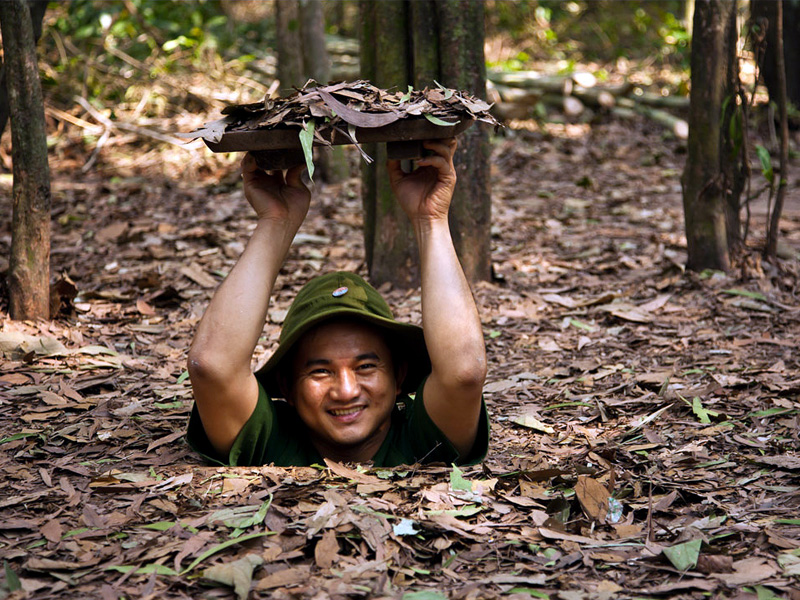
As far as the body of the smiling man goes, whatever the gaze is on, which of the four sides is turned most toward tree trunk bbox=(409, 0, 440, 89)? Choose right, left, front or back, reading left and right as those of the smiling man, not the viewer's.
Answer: back

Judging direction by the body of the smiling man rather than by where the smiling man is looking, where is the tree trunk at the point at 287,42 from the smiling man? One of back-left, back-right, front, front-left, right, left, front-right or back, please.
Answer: back

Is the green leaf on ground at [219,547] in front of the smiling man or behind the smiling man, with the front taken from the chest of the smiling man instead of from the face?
in front

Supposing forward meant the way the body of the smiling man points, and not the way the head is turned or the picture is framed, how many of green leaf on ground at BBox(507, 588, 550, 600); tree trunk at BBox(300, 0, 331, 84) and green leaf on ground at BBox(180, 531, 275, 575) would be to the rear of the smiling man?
1

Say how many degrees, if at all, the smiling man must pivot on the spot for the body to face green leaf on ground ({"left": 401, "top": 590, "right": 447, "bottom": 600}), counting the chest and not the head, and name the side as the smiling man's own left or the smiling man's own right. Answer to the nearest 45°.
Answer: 0° — they already face it

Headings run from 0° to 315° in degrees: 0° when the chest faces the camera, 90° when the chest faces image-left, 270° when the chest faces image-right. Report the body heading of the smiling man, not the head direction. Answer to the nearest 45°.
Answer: approximately 0°

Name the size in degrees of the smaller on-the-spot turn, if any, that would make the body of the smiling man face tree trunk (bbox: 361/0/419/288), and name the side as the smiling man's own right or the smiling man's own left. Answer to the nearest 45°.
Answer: approximately 180°

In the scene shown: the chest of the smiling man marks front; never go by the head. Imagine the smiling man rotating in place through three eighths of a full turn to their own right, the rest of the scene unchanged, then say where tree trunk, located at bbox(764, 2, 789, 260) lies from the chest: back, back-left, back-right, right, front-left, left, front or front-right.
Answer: right

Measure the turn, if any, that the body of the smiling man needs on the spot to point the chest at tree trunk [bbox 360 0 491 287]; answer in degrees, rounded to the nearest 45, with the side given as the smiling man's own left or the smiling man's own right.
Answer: approximately 180°
